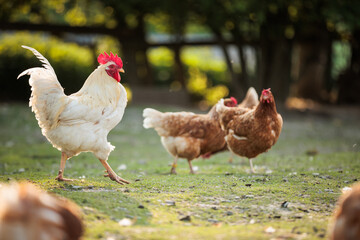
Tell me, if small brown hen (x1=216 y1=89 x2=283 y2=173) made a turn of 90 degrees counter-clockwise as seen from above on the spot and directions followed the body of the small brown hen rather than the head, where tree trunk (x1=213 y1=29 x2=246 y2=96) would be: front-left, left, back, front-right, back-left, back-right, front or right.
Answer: front-left

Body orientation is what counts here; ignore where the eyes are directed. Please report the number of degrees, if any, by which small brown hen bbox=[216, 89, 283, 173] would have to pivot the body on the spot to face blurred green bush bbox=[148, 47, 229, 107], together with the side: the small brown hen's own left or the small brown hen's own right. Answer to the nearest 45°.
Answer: approximately 135° to the small brown hen's own left

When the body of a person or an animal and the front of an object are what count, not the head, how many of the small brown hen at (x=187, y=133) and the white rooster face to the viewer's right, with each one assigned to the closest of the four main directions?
2

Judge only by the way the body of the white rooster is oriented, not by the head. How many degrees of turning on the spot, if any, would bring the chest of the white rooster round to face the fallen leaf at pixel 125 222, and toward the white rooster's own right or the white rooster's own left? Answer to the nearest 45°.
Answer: approximately 90° to the white rooster's own right

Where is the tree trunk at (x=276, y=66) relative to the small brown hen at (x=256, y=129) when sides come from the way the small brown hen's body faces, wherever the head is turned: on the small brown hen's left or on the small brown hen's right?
on the small brown hen's left

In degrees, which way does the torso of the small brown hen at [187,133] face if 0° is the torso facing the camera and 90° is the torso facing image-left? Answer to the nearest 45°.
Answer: approximately 270°

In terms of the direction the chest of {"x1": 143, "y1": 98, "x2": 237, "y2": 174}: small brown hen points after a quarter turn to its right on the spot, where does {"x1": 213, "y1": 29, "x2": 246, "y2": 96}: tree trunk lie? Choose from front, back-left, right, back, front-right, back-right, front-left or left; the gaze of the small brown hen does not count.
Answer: back

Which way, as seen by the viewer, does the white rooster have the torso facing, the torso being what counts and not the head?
to the viewer's right

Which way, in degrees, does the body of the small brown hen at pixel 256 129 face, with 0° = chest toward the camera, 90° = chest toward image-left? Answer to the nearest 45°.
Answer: approximately 315°

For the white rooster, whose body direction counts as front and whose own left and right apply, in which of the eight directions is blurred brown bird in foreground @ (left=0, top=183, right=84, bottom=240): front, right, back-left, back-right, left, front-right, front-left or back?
right

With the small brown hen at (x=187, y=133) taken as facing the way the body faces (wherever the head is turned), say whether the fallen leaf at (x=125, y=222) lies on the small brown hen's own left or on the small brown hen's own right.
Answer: on the small brown hen's own right
